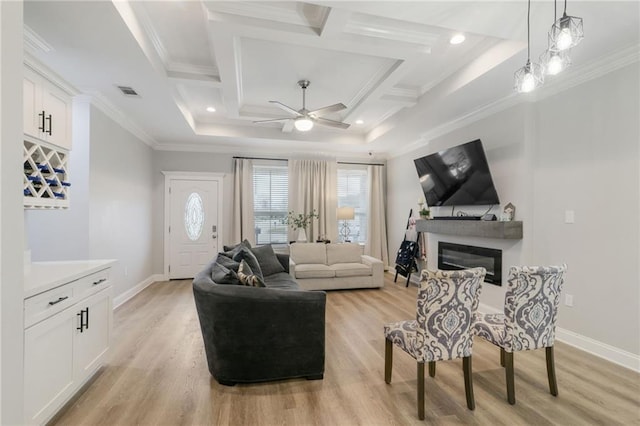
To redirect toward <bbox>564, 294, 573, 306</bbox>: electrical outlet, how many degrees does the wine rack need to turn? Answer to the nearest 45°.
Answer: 0° — it already faces it

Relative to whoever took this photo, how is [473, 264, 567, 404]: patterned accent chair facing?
facing away from the viewer and to the left of the viewer

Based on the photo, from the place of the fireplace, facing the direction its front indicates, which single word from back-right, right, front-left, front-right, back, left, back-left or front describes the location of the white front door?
front-right

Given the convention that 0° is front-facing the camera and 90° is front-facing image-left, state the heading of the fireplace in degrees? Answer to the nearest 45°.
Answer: approximately 45°

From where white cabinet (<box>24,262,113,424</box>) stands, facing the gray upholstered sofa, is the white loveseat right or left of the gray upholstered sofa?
left

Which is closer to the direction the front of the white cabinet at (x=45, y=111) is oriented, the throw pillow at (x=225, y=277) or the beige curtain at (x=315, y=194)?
the throw pillow

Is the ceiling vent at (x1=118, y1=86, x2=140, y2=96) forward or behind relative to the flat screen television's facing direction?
forward

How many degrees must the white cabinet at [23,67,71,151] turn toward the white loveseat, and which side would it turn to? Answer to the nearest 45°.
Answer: approximately 45° to its left

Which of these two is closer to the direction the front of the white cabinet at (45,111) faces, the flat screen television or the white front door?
the flat screen television

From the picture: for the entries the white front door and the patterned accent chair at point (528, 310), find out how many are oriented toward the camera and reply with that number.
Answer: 1

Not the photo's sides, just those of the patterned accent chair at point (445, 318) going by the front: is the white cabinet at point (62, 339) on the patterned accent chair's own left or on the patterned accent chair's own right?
on the patterned accent chair's own left

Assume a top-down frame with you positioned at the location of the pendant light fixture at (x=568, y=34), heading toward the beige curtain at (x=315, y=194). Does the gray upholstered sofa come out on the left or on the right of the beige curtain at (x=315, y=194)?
left
